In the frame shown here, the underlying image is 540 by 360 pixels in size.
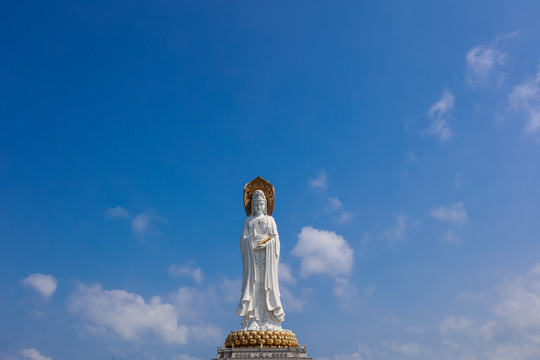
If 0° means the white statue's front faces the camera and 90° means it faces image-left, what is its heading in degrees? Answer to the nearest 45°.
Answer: approximately 0°
